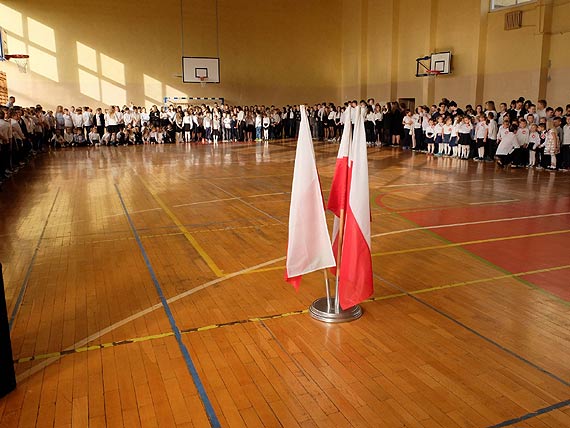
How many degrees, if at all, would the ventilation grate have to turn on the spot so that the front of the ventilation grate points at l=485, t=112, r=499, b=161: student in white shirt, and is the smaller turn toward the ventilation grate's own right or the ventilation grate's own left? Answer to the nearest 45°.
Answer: approximately 45° to the ventilation grate's own left

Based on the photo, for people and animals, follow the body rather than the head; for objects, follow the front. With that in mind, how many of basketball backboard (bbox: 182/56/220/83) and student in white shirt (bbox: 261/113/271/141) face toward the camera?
2

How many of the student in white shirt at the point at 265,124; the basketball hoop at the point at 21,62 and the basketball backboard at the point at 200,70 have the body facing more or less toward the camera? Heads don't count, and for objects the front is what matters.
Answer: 2

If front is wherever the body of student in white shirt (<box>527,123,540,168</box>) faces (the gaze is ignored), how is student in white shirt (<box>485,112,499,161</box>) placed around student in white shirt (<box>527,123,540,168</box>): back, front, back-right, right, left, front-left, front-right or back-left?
right

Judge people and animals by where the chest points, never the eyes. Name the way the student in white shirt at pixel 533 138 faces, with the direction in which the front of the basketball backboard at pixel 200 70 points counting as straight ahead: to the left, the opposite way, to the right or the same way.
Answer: to the right

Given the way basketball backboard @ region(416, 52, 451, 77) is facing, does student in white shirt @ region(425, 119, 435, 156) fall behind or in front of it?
in front

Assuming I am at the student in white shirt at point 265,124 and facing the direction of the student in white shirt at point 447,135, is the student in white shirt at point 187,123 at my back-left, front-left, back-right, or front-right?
back-right

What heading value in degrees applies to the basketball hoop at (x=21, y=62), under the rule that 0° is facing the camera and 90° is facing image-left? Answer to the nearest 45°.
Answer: approximately 270°

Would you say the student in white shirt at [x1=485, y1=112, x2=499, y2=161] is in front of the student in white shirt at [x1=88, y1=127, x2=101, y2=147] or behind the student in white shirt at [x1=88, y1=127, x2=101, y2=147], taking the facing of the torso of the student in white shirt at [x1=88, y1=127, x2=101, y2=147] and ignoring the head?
in front

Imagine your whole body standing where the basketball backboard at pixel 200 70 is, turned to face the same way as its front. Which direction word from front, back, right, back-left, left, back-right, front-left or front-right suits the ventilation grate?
front-left

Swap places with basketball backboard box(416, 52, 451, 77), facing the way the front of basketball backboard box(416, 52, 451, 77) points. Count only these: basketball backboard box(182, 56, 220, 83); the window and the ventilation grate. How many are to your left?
2

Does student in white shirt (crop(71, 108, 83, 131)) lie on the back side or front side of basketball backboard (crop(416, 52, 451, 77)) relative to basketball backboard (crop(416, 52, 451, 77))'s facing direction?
on the front side
